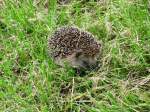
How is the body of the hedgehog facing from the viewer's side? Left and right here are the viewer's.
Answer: facing the viewer and to the right of the viewer
